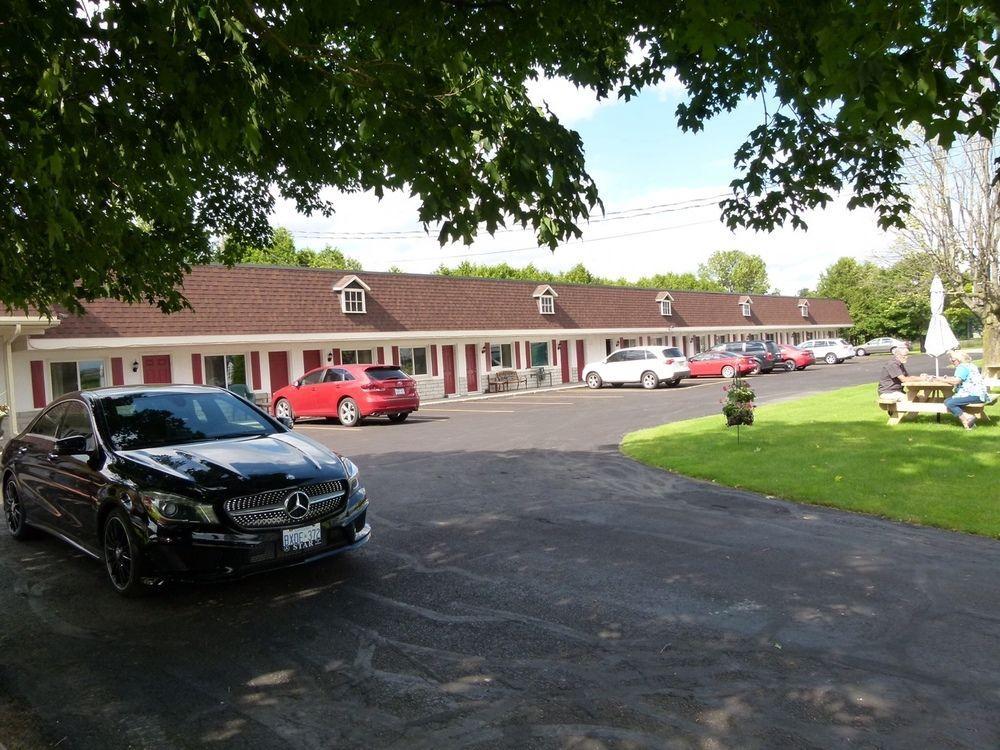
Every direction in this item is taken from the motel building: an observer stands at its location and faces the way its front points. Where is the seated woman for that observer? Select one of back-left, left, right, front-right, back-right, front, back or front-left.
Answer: front

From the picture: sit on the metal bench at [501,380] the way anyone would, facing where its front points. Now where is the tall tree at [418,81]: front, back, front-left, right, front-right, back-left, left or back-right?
front-right

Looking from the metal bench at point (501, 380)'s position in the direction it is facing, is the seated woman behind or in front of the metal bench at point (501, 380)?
in front

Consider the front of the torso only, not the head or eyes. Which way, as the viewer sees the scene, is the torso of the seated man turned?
to the viewer's right

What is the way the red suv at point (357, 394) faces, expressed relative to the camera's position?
facing away from the viewer and to the left of the viewer

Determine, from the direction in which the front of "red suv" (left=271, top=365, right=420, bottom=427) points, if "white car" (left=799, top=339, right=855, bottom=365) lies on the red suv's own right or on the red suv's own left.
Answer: on the red suv's own right

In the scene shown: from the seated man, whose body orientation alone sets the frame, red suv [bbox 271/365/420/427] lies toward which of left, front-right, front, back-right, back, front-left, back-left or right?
back

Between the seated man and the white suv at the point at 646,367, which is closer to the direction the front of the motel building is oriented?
the seated man

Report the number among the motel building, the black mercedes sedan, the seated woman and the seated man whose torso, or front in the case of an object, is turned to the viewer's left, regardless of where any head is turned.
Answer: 1

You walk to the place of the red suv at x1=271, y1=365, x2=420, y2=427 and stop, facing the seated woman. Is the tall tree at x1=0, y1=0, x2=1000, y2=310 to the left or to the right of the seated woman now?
right

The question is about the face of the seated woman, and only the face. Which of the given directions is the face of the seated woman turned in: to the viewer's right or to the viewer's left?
to the viewer's left

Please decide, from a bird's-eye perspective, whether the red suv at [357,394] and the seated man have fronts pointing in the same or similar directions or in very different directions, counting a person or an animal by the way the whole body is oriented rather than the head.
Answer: very different directions

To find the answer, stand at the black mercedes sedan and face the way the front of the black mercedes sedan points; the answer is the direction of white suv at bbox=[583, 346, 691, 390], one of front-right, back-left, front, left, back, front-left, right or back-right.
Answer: left

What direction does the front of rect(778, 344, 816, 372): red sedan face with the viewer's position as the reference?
facing away from the viewer and to the left of the viewer

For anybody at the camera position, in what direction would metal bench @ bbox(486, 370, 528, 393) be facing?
facing the viewer and to the right of the viewer
